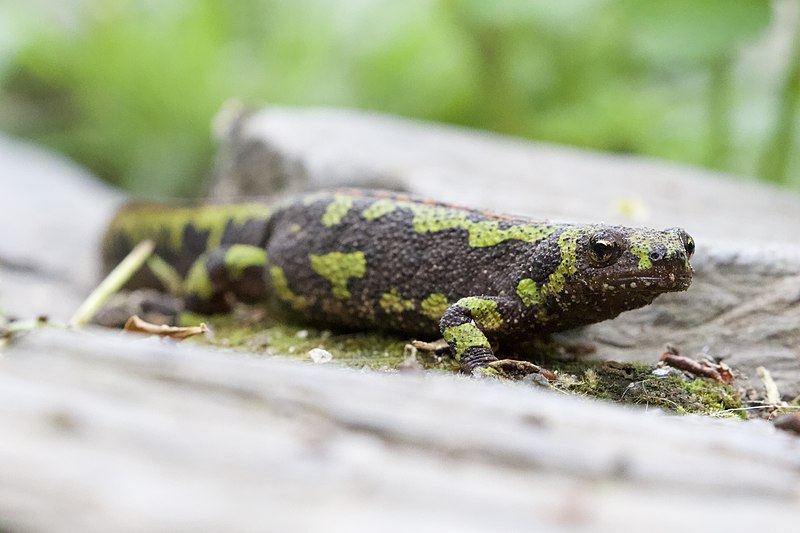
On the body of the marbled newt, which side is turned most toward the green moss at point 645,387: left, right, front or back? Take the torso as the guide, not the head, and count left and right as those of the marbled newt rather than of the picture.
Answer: front

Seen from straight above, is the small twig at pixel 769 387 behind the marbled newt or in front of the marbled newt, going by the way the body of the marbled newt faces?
in front

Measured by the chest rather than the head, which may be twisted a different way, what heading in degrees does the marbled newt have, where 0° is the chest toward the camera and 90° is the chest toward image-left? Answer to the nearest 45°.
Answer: approximately 315°

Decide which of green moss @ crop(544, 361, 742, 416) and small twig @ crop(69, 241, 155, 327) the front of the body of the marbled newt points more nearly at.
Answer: the green moss

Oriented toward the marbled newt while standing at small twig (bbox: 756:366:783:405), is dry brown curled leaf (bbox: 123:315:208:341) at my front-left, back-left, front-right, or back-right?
front-left

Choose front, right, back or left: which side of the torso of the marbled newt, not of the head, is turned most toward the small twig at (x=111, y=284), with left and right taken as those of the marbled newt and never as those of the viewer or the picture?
back
